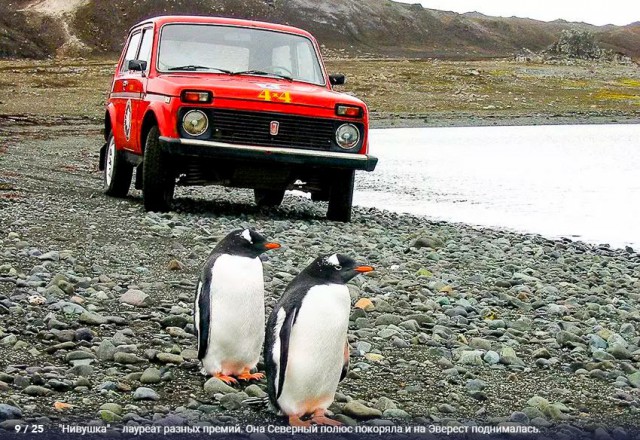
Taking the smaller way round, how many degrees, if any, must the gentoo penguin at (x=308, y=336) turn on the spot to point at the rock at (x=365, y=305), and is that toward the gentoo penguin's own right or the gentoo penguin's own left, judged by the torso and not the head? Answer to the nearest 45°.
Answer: approximately 135° to the gentoo penguin's own left

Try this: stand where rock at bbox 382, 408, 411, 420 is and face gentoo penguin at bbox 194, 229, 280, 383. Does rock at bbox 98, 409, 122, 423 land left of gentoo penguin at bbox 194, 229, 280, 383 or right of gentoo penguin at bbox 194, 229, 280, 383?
left

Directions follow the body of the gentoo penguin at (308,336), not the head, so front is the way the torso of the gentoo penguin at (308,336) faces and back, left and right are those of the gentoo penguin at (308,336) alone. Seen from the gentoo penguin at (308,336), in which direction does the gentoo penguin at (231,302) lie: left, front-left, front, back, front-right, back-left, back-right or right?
back

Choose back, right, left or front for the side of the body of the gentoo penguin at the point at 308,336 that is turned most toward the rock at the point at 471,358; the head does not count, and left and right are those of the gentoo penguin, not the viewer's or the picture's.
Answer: left

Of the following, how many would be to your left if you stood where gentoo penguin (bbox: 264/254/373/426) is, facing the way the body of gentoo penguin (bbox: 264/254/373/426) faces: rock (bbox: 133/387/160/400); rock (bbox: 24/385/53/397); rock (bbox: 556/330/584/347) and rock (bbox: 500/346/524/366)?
2

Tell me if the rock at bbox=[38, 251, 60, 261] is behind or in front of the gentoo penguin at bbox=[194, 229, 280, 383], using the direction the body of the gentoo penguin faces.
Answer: behind

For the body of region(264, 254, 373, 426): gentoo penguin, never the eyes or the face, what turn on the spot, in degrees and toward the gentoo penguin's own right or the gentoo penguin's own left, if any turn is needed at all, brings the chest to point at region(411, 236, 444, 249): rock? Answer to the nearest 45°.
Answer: approximately 135° to the gentoo penguin's own left

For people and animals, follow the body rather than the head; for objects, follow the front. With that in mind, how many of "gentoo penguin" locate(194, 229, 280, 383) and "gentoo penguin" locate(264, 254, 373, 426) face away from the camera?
0

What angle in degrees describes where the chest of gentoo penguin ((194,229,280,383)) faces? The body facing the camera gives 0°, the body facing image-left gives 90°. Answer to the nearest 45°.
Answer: approximately 315°
